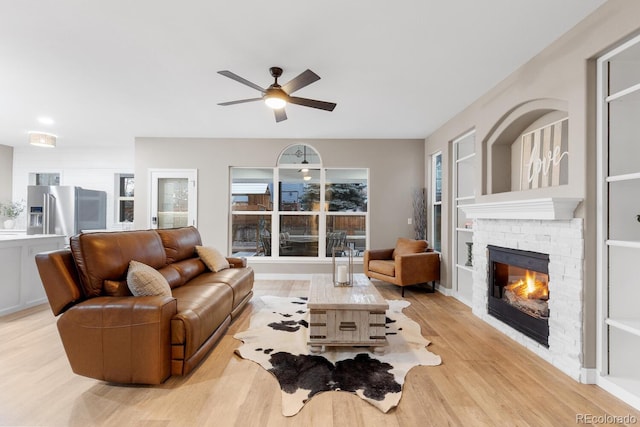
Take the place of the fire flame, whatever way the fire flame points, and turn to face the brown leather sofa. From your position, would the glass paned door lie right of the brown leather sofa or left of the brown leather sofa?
right

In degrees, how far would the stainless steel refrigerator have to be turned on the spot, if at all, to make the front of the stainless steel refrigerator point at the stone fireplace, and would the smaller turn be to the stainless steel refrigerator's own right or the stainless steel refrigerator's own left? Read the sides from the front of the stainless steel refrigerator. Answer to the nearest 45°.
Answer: approximately 90° to the stainless steel refrigerator's own left

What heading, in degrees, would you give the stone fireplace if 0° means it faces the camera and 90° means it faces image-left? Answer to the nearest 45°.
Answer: approximately 45°

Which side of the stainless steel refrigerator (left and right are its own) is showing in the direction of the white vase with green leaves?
right

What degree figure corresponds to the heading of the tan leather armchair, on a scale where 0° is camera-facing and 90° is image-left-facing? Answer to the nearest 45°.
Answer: approximately 45°

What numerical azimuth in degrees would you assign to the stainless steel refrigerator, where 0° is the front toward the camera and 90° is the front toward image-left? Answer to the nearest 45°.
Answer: approximately 45°

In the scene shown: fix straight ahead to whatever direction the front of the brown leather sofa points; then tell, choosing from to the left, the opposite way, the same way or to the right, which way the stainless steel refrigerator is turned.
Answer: to the right

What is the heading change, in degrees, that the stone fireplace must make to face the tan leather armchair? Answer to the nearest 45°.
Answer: approximately 90° to its right

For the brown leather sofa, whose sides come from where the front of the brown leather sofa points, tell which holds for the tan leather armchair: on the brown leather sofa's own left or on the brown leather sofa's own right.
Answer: on the brown leather sofa's own left

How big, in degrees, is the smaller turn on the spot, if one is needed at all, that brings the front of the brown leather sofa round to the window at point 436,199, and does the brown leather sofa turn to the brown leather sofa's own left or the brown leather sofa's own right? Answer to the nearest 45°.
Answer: approximately 45° to the brown leather sofa's own left

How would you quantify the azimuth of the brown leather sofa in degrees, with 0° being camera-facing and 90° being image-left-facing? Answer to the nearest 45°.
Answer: approximately 315°

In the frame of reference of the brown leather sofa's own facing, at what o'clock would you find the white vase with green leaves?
The white vase with green leaves is roughly at 7 o'clock from the brown leather sofa.

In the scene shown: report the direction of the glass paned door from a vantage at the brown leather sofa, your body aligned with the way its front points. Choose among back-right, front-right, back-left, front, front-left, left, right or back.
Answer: back-left

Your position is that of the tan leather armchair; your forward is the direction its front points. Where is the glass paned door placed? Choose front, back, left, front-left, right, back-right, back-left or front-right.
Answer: front-right
